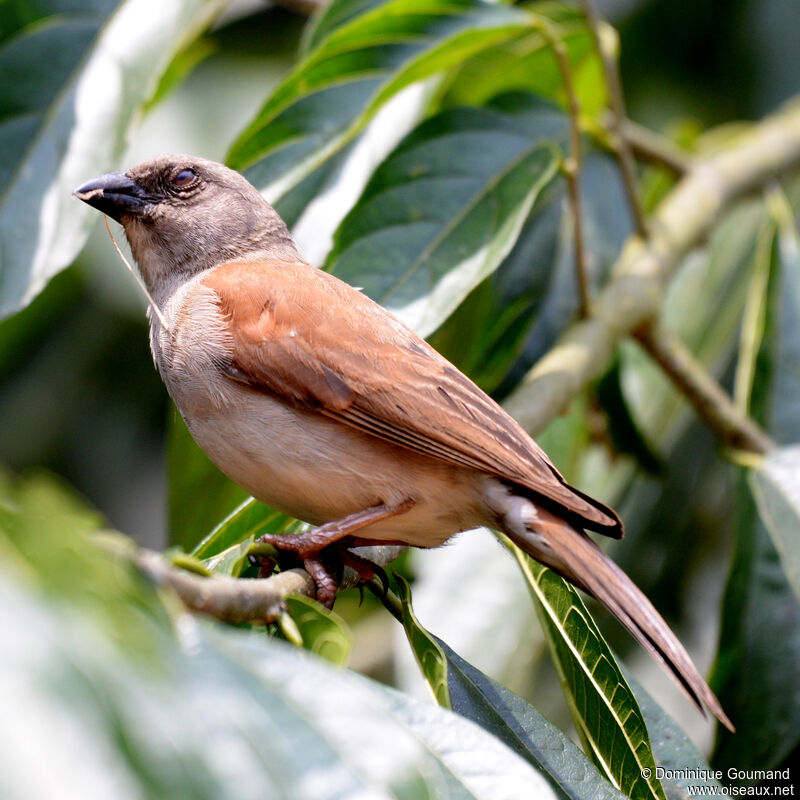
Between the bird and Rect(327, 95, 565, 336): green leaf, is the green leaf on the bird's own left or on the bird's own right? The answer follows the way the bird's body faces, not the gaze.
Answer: on the bird's own right

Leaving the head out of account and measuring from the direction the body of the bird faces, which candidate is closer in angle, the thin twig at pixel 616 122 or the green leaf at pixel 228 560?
the green leaf

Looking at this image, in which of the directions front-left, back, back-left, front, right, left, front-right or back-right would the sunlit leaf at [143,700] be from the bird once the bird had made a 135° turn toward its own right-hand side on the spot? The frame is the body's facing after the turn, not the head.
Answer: back-right

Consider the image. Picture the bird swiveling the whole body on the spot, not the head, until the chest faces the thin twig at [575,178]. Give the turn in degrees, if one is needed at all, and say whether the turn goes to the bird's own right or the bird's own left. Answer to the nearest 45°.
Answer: approximately 135° to the bird's own right

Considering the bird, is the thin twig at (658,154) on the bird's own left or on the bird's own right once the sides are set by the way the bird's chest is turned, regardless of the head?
on the bird's own right

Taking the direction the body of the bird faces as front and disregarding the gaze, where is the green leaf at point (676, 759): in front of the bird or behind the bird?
behind

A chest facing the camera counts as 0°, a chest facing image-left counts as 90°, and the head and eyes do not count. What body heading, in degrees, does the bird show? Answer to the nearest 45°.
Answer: approximately 90°

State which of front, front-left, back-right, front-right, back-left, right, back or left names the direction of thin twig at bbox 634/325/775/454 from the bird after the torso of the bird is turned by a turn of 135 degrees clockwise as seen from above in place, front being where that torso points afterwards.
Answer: front

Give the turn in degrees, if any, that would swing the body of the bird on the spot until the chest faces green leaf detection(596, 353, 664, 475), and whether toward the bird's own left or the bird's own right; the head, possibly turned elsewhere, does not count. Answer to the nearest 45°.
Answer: approximately 135° to the bird's own right

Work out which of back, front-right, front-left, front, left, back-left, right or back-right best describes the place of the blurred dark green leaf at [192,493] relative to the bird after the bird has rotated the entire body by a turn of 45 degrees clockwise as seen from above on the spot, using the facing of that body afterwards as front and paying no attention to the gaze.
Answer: front

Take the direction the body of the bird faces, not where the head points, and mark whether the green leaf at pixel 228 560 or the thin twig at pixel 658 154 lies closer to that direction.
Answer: the green leaf

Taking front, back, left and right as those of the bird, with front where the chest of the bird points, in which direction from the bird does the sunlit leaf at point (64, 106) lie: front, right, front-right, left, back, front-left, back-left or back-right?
front-right
